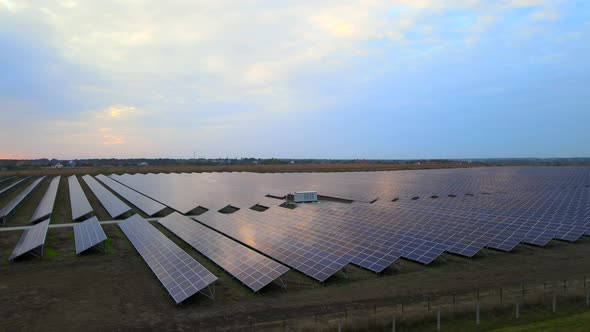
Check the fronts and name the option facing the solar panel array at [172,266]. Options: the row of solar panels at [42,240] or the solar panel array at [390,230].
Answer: the solar panel array at [390,230]

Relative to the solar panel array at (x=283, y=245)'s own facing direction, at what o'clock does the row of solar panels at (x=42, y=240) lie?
The row of solar panels is roughly at 2 o'clock from the solar panel array.

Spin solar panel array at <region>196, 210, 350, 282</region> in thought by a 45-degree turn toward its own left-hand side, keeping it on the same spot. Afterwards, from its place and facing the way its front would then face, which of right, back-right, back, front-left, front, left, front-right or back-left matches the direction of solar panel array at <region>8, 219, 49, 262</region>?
right

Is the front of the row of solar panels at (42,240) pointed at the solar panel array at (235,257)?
no

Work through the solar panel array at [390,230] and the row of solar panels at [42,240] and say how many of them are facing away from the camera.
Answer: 0

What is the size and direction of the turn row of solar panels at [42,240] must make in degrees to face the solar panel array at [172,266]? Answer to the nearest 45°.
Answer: approximately 135° to its left

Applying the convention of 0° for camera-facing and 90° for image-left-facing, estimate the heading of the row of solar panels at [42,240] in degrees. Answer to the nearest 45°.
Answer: approximately 90°

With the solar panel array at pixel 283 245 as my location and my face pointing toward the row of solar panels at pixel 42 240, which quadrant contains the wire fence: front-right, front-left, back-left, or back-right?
back-left

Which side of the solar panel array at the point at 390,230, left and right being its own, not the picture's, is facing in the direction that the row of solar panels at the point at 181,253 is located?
front

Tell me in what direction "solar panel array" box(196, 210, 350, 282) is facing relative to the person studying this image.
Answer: facing the viewer and to the left of the viewer

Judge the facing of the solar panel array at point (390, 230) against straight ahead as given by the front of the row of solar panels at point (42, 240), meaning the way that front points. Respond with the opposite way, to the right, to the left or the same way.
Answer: the same way

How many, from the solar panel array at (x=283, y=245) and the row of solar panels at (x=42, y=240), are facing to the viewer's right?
0

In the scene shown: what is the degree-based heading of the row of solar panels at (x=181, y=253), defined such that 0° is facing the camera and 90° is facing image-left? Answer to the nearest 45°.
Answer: approximately 90°

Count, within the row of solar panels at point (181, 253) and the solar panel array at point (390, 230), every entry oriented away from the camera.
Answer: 0
